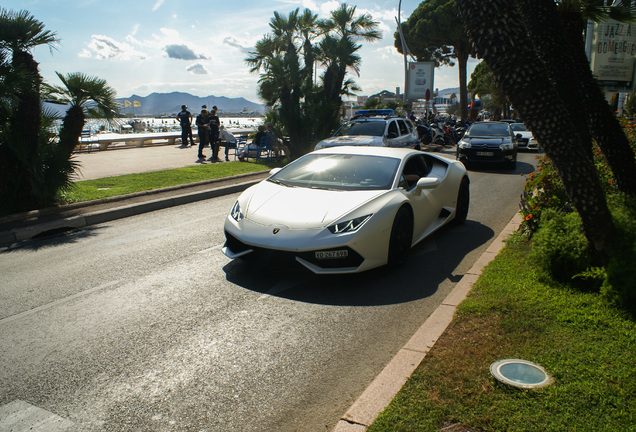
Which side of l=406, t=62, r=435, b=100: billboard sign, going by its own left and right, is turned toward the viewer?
front

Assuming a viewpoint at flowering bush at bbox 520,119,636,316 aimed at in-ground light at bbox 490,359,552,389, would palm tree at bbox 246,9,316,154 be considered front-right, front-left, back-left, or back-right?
back-right

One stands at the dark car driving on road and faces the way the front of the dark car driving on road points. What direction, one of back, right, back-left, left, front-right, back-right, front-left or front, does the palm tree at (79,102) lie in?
front-right

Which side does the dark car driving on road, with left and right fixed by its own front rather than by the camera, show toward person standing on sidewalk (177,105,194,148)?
right

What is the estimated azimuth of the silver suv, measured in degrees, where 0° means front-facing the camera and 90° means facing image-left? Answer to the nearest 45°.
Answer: approximately 45°

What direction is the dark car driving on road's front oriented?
toward the camera

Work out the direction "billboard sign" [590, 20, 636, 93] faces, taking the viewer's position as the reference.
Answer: facing the viewer

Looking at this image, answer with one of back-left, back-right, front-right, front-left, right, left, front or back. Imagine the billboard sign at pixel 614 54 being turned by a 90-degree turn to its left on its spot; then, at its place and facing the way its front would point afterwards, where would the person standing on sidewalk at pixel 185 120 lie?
back

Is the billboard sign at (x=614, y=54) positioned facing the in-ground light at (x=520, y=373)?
yes

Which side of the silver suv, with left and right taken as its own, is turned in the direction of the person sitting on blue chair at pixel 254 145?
right

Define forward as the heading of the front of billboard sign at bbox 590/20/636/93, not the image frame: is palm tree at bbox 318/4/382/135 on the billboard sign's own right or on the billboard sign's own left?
on the billboard sign's own right

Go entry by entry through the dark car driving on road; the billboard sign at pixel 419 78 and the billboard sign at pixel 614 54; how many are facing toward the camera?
3
